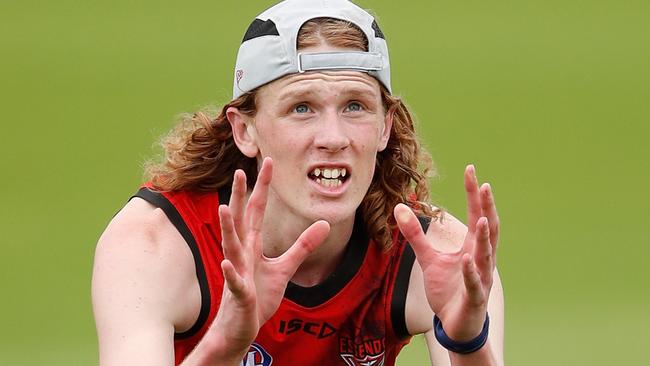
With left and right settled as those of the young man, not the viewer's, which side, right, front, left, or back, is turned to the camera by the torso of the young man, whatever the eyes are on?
front

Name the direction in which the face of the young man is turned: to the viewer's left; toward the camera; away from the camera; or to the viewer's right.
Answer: toward the camera
